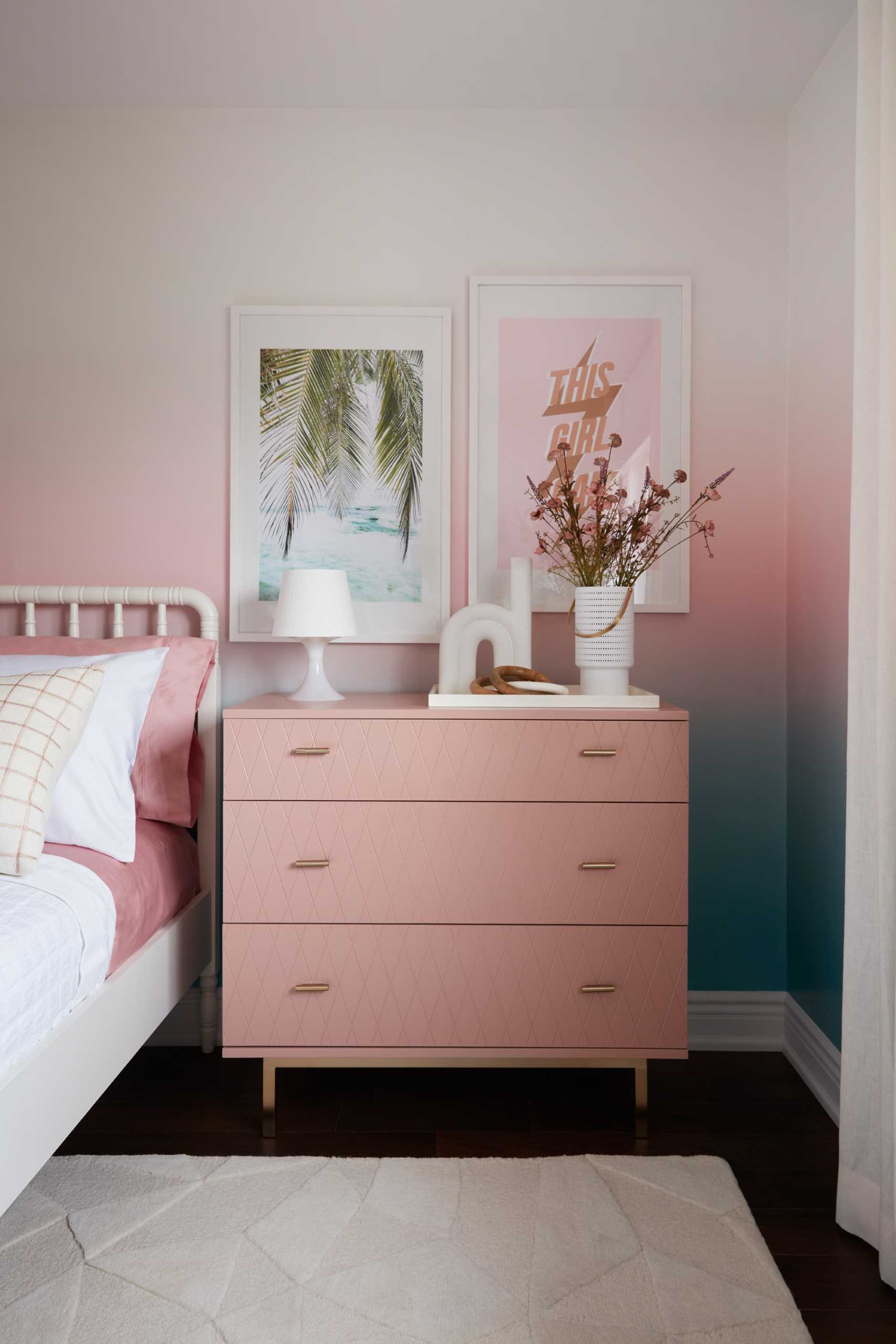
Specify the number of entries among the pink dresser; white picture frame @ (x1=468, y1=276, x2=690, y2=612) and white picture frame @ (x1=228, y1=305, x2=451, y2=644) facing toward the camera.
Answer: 3

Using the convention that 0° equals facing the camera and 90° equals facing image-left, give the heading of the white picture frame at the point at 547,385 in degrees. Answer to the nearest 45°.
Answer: approximately 0°

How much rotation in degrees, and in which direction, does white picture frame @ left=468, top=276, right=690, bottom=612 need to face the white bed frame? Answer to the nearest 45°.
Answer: approximately 45° to its right
